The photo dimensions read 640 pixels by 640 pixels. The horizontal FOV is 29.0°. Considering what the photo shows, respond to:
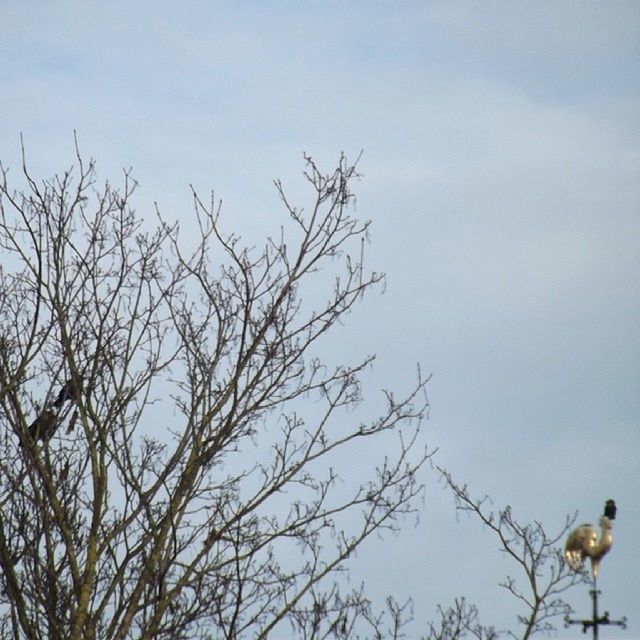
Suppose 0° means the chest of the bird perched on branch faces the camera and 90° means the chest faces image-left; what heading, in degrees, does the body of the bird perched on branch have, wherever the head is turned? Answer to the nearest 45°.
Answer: approximately 270°

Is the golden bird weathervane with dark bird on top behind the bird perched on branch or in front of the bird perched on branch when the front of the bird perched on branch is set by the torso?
in front
